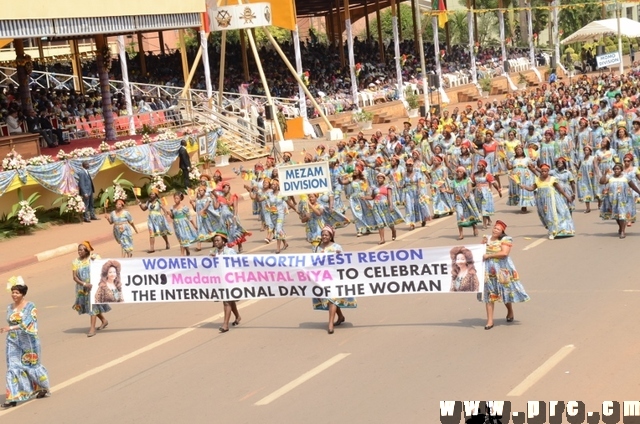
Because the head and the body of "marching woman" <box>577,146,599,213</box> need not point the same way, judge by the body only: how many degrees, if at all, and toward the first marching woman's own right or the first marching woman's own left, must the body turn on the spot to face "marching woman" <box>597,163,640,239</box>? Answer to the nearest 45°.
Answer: approximately 45° to the first marching woman's own left

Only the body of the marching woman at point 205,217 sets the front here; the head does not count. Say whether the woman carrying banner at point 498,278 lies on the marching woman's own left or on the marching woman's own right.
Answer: on the marching woman's own left

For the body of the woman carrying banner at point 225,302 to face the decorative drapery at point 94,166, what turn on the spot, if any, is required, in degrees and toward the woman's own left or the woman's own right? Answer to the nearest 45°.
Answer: approximately 135° to the woman's own right

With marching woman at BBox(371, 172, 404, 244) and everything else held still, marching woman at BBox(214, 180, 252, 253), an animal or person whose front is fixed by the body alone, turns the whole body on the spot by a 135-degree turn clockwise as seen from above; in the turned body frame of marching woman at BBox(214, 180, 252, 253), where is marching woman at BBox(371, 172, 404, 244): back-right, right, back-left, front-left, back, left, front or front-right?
right

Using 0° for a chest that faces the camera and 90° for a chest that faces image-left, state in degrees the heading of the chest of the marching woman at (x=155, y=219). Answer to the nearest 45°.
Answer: approximately 45°

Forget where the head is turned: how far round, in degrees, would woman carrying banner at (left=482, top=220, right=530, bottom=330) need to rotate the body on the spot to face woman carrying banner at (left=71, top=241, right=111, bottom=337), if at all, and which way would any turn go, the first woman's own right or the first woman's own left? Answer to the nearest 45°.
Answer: approximately 45° to the first woman's own right

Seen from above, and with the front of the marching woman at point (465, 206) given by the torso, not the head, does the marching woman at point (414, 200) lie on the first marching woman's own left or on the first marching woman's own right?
on the first marching woman's own right

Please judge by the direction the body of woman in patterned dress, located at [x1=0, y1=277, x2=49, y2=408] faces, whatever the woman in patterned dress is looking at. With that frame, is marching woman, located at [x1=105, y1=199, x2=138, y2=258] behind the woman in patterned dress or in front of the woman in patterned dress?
behind

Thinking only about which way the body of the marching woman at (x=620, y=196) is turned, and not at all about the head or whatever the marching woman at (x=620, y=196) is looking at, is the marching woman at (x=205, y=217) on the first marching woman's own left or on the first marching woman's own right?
on the first marching woman's own right
